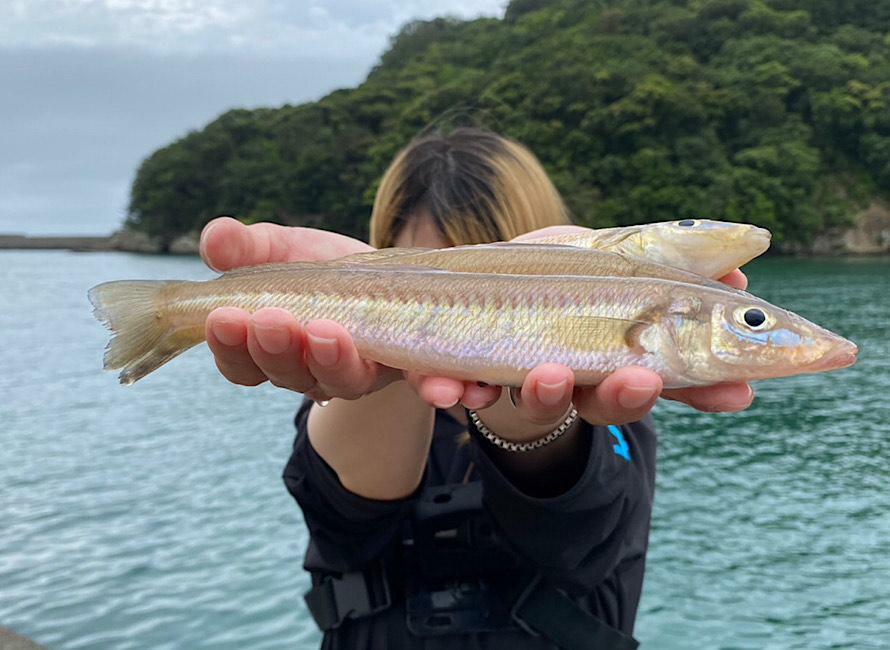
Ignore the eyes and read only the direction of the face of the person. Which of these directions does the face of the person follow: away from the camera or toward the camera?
toward the camera

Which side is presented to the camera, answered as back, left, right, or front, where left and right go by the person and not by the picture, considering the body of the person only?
front
